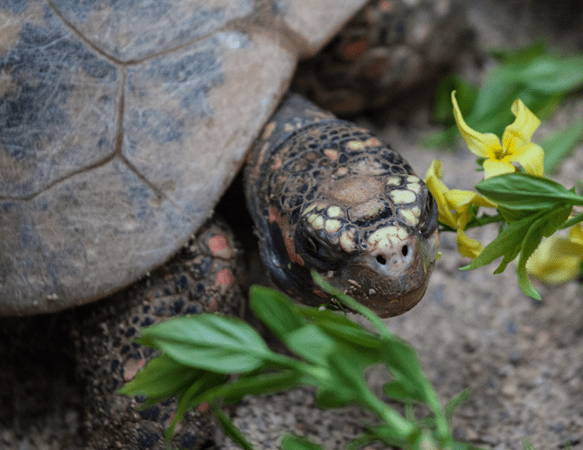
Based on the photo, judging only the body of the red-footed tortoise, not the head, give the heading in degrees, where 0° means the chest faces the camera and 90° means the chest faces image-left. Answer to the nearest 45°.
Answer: approximately 315°

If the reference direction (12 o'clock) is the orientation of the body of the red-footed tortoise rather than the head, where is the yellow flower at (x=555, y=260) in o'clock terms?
The yellow flower is roughly at 11 o'clock from the red-footed tortoise.

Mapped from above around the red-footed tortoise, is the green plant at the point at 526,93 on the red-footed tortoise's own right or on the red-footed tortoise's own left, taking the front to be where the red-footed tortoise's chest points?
on the red-footed tortoise's own left
